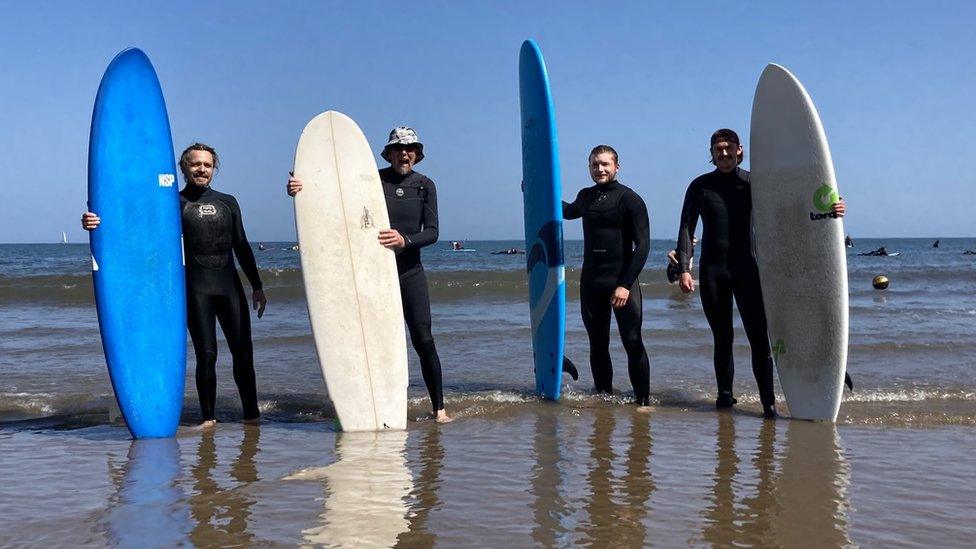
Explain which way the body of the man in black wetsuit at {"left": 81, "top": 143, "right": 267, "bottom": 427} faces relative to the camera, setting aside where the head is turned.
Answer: toward the camera

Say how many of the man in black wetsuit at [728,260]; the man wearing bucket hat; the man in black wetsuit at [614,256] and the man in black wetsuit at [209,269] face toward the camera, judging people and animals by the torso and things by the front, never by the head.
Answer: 4

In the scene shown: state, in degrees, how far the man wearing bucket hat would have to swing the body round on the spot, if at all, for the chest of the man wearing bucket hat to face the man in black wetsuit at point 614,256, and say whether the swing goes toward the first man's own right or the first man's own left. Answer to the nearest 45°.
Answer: approximately 90° to the first man's own left

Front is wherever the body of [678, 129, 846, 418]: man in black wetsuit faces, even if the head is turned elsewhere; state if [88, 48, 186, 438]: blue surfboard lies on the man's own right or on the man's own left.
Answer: on the man's own right

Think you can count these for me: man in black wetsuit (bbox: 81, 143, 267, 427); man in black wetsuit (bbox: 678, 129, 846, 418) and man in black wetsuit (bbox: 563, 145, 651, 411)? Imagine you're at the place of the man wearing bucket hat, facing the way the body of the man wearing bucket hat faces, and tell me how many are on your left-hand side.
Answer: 2

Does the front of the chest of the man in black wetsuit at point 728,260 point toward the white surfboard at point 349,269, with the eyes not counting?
no

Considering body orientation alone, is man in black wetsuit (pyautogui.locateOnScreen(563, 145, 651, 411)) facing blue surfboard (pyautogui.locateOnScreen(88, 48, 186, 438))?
no

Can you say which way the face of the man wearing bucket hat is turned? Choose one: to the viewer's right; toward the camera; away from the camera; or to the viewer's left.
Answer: toward the camera

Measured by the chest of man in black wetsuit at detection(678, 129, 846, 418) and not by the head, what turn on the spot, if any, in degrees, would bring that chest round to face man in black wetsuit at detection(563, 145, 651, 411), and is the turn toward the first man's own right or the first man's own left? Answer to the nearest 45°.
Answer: approximately 90° to the first man's own right

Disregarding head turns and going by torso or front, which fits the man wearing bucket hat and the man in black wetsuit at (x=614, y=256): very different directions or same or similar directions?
same or similar directions

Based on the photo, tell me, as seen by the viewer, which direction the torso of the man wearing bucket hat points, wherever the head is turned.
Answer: toward the camera

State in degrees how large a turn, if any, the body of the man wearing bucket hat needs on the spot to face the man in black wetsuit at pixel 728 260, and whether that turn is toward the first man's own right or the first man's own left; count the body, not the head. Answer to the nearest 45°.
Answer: approximately 90° to the first man's own left

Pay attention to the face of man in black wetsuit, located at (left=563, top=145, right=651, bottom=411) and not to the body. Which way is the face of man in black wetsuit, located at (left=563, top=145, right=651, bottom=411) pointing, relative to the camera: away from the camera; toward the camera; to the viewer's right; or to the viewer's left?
toward the camera

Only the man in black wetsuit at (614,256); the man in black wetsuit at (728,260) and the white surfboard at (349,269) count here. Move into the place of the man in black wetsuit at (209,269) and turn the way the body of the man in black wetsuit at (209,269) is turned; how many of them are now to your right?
0

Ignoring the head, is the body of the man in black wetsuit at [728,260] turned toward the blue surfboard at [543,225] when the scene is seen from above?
no

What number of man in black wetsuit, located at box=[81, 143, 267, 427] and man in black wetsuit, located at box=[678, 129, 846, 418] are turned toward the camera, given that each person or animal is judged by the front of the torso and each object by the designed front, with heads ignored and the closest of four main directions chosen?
2

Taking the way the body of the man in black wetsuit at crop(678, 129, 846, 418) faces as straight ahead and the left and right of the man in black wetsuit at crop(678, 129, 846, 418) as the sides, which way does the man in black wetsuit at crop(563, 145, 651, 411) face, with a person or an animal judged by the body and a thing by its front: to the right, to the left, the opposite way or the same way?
the same way

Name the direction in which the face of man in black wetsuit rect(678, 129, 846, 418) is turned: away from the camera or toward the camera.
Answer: toward the camera

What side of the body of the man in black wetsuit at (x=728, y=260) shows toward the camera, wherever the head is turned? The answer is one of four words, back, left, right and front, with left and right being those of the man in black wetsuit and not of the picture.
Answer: front

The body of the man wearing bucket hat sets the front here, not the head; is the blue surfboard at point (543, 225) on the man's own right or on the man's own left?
on the man's own left
